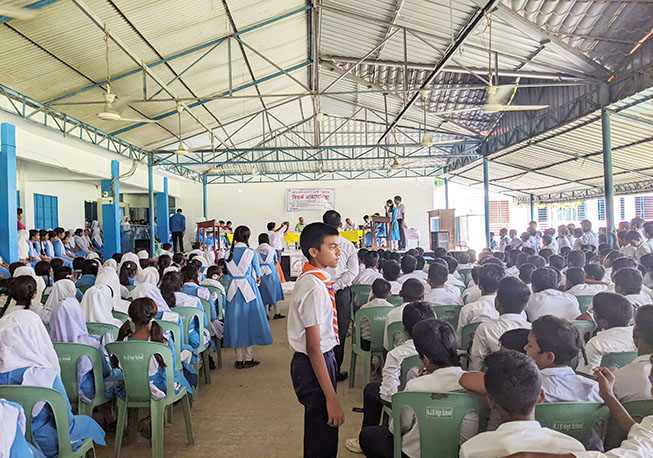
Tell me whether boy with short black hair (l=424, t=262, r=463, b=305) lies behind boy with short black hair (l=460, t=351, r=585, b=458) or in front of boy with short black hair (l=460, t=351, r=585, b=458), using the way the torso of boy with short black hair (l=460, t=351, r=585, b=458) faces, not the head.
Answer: in front

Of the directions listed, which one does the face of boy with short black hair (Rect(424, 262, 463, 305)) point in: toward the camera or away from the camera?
away from the camera

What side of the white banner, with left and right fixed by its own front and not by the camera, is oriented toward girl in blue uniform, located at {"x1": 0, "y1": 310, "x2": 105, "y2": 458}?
front

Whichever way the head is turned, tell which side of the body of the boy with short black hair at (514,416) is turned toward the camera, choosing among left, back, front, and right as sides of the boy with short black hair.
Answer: back

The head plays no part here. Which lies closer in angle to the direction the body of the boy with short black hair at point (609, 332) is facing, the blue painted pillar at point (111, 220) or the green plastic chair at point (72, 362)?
the blue painted pillar

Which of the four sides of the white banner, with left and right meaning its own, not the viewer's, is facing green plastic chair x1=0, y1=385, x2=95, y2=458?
front

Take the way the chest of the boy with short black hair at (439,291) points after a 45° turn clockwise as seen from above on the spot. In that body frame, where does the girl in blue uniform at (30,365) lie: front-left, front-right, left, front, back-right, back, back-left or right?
back

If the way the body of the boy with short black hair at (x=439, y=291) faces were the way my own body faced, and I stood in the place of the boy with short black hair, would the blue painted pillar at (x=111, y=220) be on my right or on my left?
on my left

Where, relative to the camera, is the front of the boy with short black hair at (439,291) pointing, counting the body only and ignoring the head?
away from the camera

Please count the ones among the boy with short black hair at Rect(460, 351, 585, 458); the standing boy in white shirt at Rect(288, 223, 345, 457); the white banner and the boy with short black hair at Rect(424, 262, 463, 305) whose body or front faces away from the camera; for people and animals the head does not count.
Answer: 2

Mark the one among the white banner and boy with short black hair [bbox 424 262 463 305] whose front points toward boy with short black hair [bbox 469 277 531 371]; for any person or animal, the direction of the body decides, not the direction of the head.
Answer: the white banner

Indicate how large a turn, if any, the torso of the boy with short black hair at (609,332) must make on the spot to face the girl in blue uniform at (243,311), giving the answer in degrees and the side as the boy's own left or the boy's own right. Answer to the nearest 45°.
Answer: approximately 45° to the boy's own left

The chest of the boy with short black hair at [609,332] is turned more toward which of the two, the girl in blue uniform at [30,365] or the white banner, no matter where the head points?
the white banner
